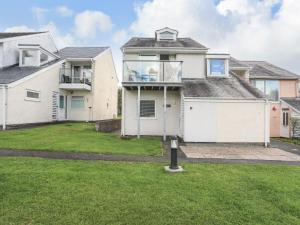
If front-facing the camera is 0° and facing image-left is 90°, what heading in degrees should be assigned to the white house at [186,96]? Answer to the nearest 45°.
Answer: approximately 0°

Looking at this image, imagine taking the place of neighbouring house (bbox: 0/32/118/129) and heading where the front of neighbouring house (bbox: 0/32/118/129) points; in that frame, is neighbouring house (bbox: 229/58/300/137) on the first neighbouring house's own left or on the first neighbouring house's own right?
on the first neighbouring house's own left

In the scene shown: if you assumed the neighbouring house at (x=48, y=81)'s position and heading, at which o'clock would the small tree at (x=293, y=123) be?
The small tree is roughly at 10 o'clock from the neighbouring house.

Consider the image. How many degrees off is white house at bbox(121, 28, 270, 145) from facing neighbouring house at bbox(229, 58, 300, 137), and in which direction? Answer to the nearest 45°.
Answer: approximately 135° to its left

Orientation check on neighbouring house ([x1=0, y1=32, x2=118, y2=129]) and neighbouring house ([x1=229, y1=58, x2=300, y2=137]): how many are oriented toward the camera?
2
